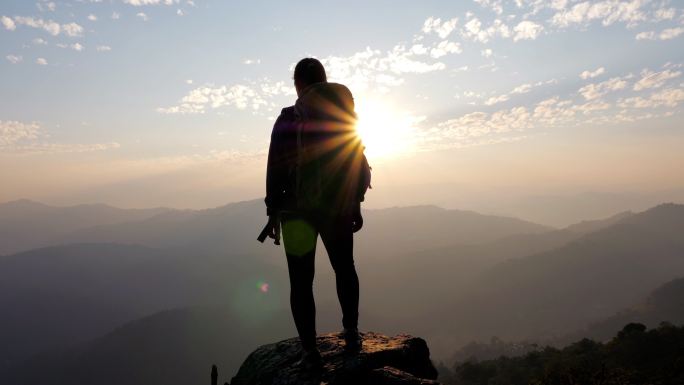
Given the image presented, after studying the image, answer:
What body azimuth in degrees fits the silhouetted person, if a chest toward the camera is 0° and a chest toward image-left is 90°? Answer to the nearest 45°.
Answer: approximately 135°
